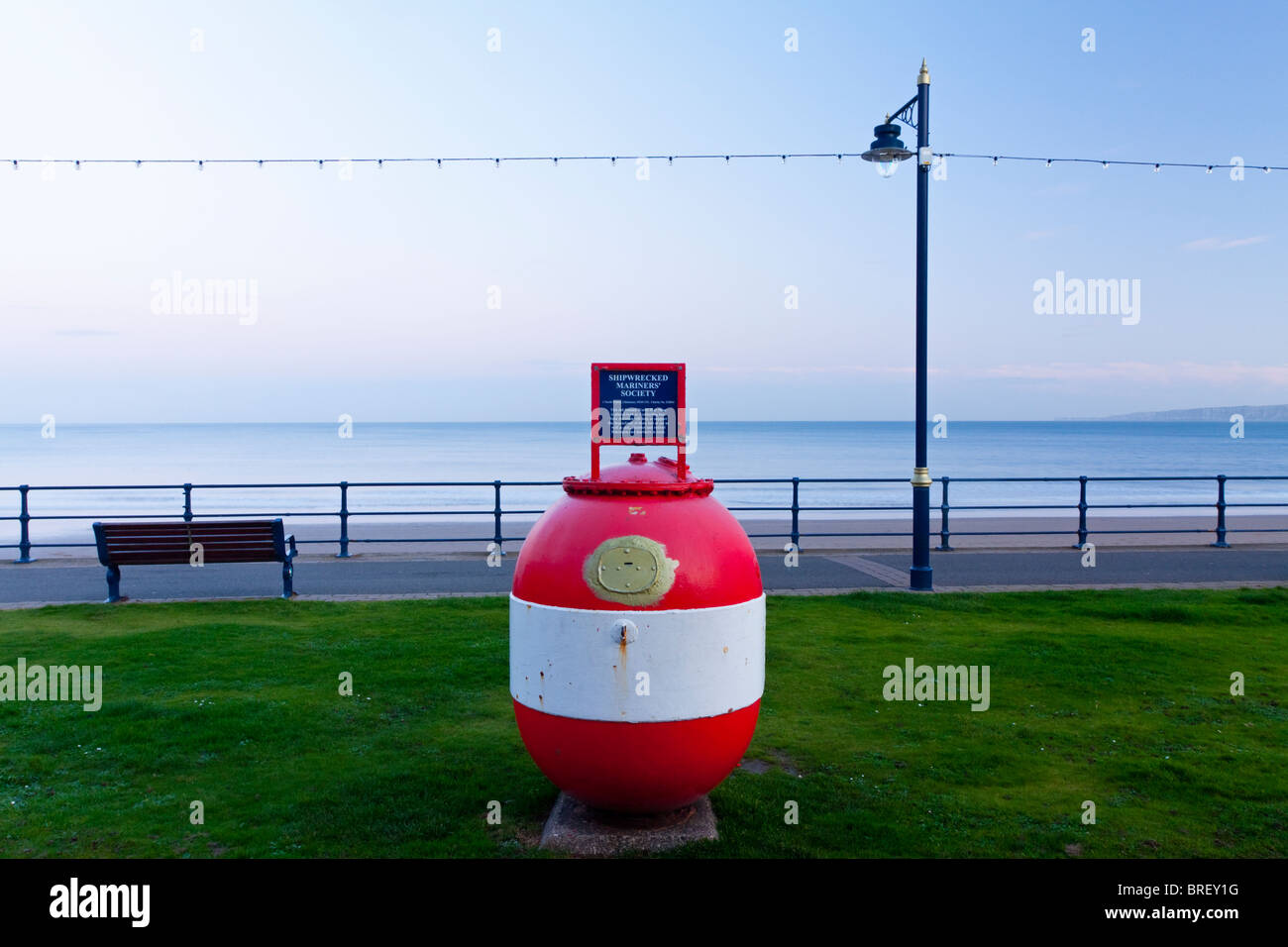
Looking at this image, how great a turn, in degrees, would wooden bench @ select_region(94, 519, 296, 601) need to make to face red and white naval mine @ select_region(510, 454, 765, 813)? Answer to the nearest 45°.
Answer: approximately 180°

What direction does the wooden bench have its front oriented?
away from the camera

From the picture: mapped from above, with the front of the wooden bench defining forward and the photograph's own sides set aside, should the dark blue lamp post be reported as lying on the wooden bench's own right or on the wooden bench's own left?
on the wooden bench's own right

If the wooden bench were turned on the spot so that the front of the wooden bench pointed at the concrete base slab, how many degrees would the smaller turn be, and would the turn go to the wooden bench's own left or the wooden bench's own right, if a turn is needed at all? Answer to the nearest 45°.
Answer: approximately 180°
